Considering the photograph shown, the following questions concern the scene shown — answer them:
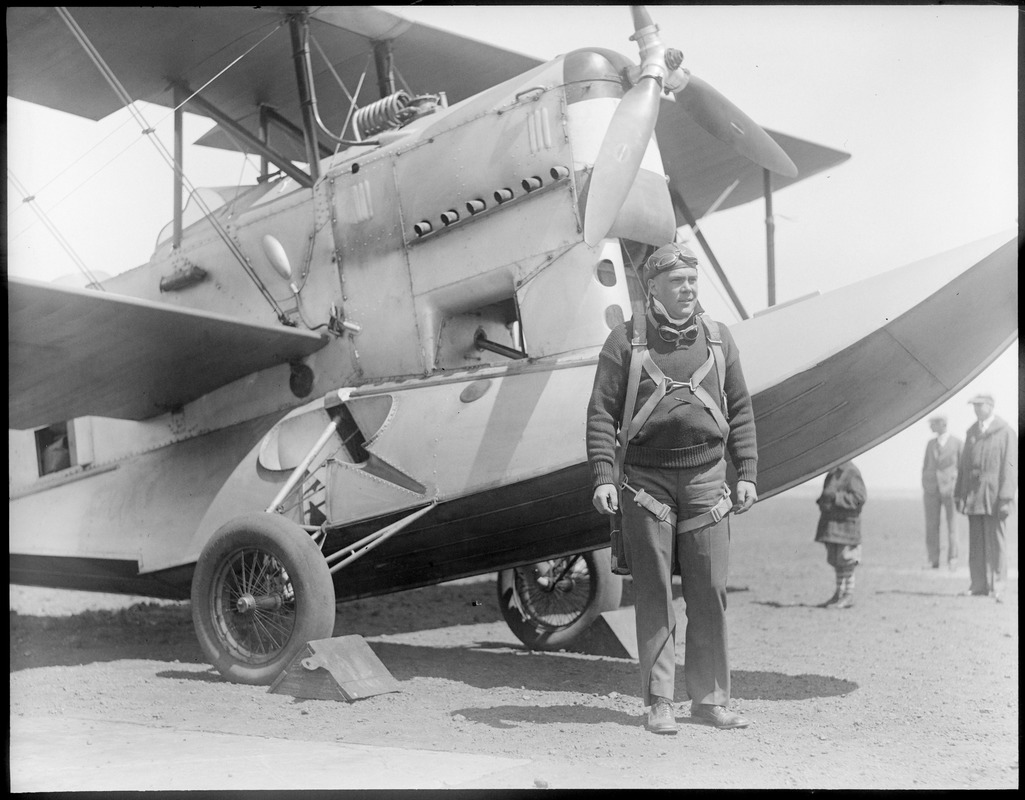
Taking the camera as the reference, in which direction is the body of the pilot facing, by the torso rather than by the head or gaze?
toward the camera

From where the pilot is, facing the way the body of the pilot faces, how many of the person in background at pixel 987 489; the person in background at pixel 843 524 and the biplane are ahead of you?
0

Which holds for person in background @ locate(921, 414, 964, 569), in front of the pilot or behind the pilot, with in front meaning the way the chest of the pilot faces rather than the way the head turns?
behind

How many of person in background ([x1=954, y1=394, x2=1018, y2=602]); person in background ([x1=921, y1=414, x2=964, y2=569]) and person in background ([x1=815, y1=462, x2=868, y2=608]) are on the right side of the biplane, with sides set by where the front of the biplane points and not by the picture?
0

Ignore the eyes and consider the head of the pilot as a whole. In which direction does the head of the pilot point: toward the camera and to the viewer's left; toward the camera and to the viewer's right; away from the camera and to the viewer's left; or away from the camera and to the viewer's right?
toward the camera and to the viewer's right

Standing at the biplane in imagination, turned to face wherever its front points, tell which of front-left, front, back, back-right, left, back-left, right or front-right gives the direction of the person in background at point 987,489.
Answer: left

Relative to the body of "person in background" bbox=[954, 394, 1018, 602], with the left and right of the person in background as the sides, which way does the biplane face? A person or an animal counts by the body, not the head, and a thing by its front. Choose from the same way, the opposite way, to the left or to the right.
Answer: to the left

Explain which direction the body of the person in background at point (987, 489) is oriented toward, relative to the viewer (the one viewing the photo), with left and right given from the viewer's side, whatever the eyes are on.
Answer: facing the viewer and to the left of the viewer

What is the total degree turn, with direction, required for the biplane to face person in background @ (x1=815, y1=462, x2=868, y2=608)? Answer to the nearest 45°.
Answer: approximately 90° to its left

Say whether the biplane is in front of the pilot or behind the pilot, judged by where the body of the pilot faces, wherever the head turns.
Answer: behind

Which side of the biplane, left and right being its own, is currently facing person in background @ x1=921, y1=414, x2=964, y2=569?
left

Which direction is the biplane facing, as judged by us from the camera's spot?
facing the viewer and to the right of the viewer

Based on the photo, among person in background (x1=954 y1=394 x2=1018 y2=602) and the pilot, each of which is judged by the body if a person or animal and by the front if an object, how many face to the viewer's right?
0
